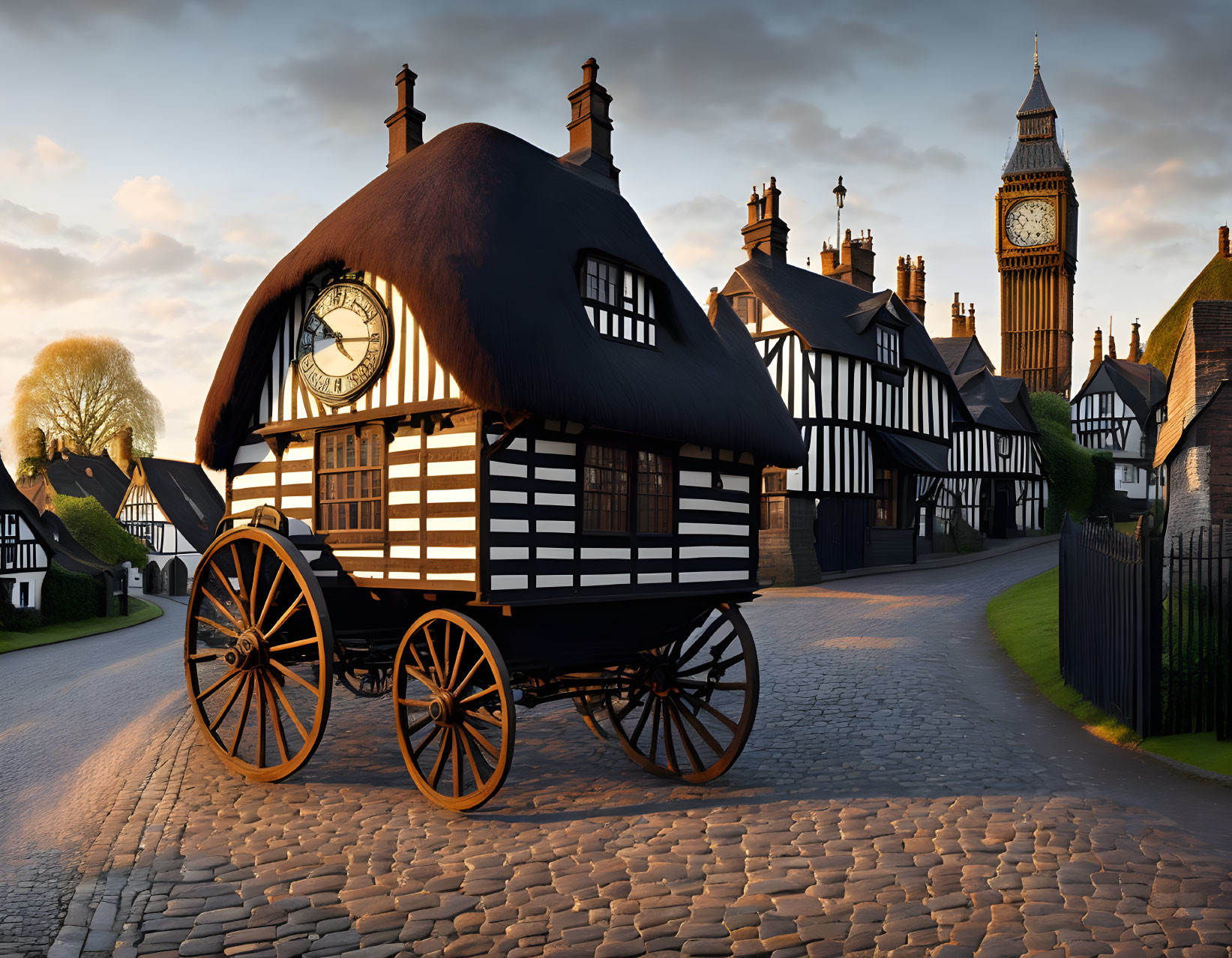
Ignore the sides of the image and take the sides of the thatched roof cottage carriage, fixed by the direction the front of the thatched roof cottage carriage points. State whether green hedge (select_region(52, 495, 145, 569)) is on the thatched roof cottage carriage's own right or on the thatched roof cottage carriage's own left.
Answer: on the thatched roof cottage carriage's own right

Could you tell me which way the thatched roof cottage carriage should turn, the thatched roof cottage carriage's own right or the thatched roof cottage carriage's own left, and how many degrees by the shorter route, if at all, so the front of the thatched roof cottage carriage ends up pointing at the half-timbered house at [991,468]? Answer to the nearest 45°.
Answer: approximately 180°

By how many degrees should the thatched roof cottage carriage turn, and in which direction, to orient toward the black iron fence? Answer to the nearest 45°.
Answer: approximately 135° to its left

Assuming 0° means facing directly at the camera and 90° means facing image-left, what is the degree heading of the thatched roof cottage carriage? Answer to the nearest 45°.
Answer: approximately 45°

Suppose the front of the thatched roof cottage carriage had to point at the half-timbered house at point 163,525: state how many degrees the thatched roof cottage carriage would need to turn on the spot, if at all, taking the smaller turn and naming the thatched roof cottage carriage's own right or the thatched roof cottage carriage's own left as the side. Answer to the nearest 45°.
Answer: approximately 135° to the thatched roof cottage carriage's own right

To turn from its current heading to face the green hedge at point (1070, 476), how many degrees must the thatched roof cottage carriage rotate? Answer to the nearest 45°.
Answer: approximately 180°
